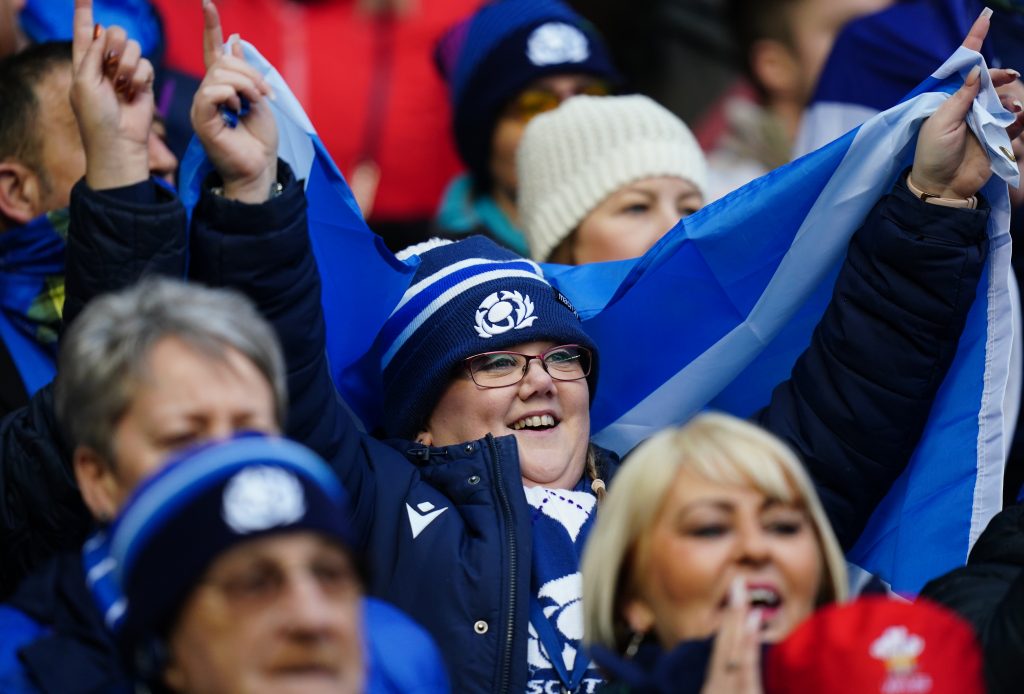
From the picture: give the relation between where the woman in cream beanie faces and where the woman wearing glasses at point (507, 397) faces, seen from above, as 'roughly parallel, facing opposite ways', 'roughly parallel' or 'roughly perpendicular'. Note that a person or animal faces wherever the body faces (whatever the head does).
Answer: roughly parallel

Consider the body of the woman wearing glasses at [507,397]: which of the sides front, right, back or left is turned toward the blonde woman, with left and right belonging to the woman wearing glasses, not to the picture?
front

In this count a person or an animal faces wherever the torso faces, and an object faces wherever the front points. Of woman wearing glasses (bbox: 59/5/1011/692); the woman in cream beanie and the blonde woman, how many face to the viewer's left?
0

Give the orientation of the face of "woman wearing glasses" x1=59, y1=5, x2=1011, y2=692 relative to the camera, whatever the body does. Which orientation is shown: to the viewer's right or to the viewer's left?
to the viewer's right

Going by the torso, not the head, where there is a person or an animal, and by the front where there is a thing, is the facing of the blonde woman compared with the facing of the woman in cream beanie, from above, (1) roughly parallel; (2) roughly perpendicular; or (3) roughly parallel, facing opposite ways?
roughly parallel

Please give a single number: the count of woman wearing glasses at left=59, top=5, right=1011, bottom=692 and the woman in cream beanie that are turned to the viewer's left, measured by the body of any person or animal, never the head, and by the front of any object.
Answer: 0

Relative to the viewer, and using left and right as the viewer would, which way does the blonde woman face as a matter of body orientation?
facing the viewer and to the right of the viewer

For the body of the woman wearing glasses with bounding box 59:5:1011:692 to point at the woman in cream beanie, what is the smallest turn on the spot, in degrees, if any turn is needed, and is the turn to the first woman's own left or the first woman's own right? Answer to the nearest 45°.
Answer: approximately 135° to the first woman's own left

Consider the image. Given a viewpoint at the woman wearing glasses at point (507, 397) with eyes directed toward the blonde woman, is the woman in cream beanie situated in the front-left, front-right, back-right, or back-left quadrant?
back-left
